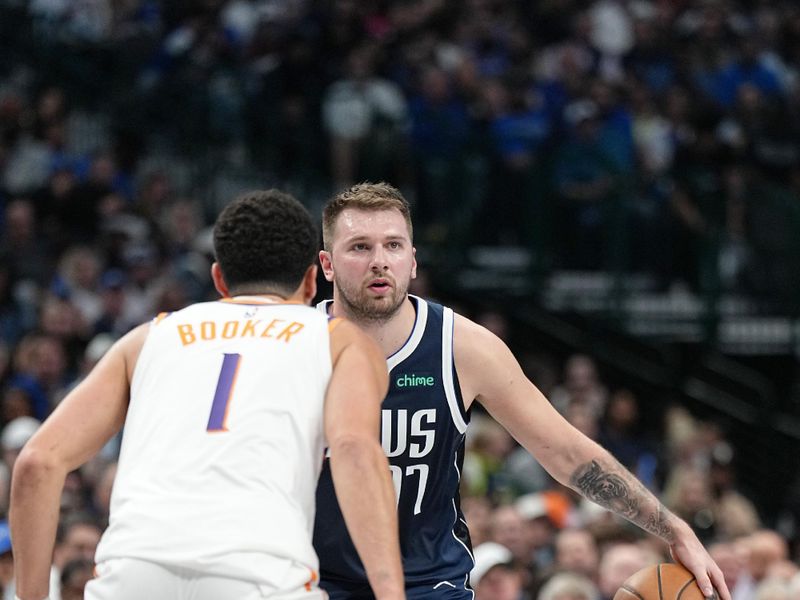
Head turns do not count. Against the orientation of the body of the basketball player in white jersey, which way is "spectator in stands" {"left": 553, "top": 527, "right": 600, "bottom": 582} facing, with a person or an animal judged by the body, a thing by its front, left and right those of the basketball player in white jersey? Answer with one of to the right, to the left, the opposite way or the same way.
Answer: the opposite way

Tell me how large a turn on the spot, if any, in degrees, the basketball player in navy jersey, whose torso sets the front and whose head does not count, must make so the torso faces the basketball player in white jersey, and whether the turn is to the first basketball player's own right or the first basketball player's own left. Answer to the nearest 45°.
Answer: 0° — they already face them

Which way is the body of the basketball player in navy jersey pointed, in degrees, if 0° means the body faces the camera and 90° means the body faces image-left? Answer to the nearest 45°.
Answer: approximately 0°

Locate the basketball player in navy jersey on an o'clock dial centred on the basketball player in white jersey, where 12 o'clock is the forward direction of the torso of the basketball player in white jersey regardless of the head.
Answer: The basketball player in navy jersey is roughly at 1 o'clock from the basketball player in white jersey.

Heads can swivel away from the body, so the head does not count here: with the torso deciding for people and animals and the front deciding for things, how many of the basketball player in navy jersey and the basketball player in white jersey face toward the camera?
1

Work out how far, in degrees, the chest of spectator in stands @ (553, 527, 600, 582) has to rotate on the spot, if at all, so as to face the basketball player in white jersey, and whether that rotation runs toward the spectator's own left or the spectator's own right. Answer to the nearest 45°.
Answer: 0° — they already face them

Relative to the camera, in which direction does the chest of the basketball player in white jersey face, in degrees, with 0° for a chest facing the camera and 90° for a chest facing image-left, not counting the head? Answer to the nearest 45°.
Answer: approximately 180°

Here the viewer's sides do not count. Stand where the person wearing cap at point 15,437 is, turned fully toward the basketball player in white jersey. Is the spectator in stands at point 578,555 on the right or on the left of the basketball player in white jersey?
left

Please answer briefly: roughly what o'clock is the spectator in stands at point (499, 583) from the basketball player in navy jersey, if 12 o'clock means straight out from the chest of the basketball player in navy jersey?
The spectator in stands is roughly at 6 o'clock from the basketball player in navy jersey.
